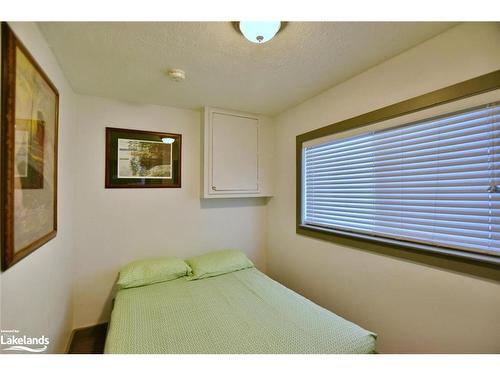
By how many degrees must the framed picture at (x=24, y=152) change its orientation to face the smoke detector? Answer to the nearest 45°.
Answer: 0° — it already faces it

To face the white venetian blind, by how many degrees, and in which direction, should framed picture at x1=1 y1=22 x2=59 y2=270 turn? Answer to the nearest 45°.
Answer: approximately 45° to its right

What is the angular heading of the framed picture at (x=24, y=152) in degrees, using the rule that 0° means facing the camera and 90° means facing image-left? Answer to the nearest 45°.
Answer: approximately 270°

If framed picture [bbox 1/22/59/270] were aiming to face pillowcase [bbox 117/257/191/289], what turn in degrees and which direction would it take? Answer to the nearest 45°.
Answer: approximately 45° to its left

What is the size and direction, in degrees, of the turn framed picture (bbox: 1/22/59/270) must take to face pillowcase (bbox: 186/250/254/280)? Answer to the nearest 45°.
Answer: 0° — it already faces it
